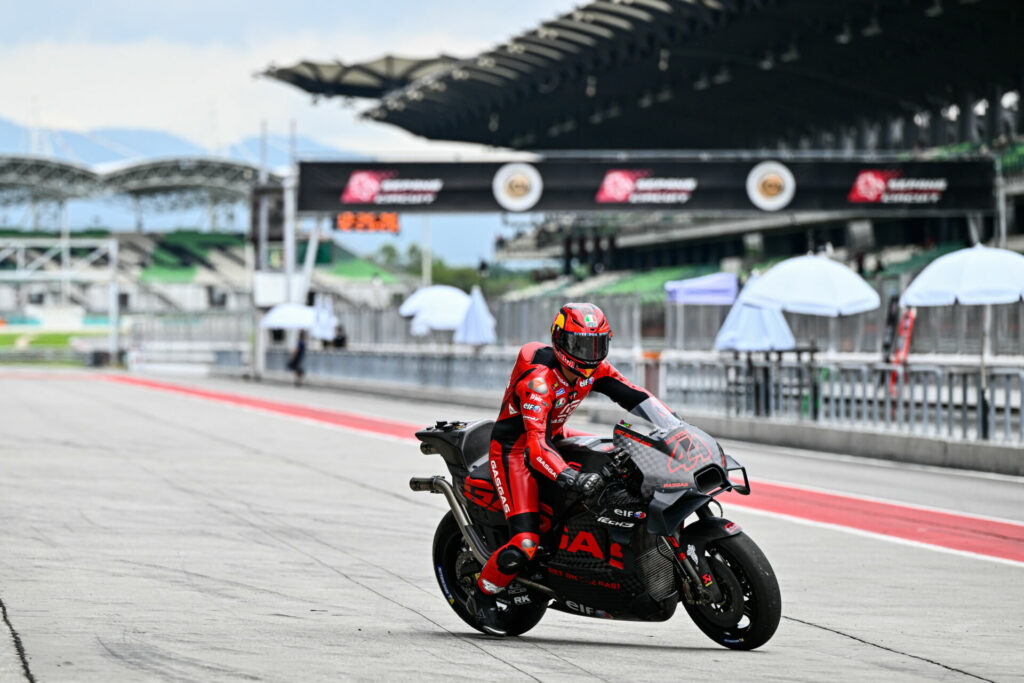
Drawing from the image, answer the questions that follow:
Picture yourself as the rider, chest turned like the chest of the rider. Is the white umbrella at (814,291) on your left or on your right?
on your left

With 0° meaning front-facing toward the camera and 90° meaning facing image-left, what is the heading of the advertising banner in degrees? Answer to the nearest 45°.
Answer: approximately 0°

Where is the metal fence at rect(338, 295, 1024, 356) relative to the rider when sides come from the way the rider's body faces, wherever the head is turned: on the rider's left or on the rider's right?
on the rider's left

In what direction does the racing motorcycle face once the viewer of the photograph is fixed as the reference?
facing the viewer and to the right of the viewer

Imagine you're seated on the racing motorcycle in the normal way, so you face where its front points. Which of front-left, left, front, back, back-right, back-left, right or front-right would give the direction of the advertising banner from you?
back-left

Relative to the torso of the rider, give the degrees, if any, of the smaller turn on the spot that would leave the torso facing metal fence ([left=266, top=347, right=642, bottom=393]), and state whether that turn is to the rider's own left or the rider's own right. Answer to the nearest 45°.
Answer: approximately 135° to the rider's own left

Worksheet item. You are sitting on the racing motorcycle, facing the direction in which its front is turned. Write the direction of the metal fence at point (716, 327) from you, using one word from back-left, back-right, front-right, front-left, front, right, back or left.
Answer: back-left

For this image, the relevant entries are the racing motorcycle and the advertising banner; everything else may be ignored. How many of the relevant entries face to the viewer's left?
0

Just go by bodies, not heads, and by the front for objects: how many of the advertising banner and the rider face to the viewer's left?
0

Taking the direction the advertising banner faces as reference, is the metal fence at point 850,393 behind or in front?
in front
